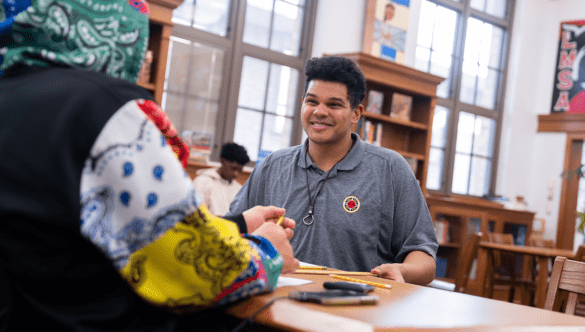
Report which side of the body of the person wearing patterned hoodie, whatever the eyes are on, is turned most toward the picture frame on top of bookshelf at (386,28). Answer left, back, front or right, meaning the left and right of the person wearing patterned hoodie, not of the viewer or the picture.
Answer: front

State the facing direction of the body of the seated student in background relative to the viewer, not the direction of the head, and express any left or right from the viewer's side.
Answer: facing the viewer and to the right of the viewer

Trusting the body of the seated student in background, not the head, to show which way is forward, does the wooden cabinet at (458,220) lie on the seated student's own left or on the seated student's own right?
on the seated student's own left

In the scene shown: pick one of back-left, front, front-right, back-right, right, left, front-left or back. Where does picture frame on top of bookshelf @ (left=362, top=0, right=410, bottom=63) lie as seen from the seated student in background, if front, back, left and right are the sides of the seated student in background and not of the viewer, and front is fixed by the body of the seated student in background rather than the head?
left

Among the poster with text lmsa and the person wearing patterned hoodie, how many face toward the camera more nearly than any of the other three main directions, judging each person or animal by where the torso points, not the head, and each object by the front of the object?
1

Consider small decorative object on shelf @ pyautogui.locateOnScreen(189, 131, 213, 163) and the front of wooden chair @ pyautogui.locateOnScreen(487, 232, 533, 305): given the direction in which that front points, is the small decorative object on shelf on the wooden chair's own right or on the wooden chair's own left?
on the wooden chair's own right

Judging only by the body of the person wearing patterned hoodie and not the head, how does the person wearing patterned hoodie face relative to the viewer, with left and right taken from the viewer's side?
facing away from the viewer and to the right of the viewer

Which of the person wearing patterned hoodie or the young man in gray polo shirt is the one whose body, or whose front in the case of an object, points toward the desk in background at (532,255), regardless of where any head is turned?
the person wearing patterned hoodie

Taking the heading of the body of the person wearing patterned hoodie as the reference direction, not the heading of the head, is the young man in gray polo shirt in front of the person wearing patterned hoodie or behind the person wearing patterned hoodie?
in front

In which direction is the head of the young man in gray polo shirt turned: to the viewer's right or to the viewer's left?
to the viewer's left

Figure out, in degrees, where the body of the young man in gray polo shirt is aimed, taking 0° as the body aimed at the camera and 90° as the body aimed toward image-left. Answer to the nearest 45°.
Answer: approximately 45°

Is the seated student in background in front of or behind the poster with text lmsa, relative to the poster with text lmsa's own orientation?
in front
